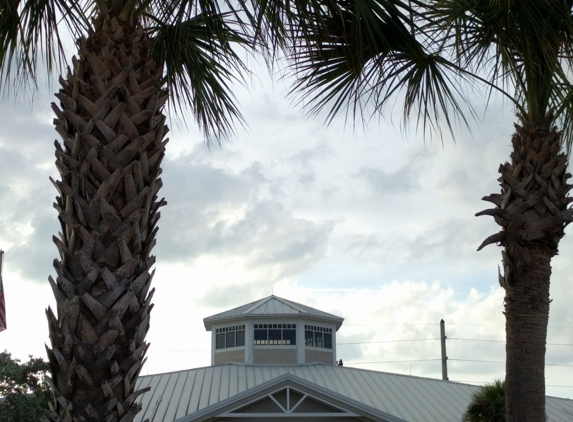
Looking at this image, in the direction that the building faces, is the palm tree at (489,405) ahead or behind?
ahead

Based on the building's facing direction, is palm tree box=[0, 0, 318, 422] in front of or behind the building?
in front

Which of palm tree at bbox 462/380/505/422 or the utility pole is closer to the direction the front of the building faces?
the palm tree

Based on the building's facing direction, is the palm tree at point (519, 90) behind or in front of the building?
in front

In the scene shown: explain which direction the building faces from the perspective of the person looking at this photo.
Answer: facing the viewer

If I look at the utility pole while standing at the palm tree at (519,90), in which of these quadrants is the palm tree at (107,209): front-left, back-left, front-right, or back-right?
back-left

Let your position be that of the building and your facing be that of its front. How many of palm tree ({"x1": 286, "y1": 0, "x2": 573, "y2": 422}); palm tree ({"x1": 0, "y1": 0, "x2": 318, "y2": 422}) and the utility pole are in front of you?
2

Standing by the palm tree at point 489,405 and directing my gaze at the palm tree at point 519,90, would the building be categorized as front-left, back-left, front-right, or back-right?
back-right

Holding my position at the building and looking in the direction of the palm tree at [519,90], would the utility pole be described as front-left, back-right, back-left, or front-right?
back-left

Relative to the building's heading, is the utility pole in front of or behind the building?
behind

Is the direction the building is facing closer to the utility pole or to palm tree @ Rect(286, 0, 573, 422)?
the palm tree
